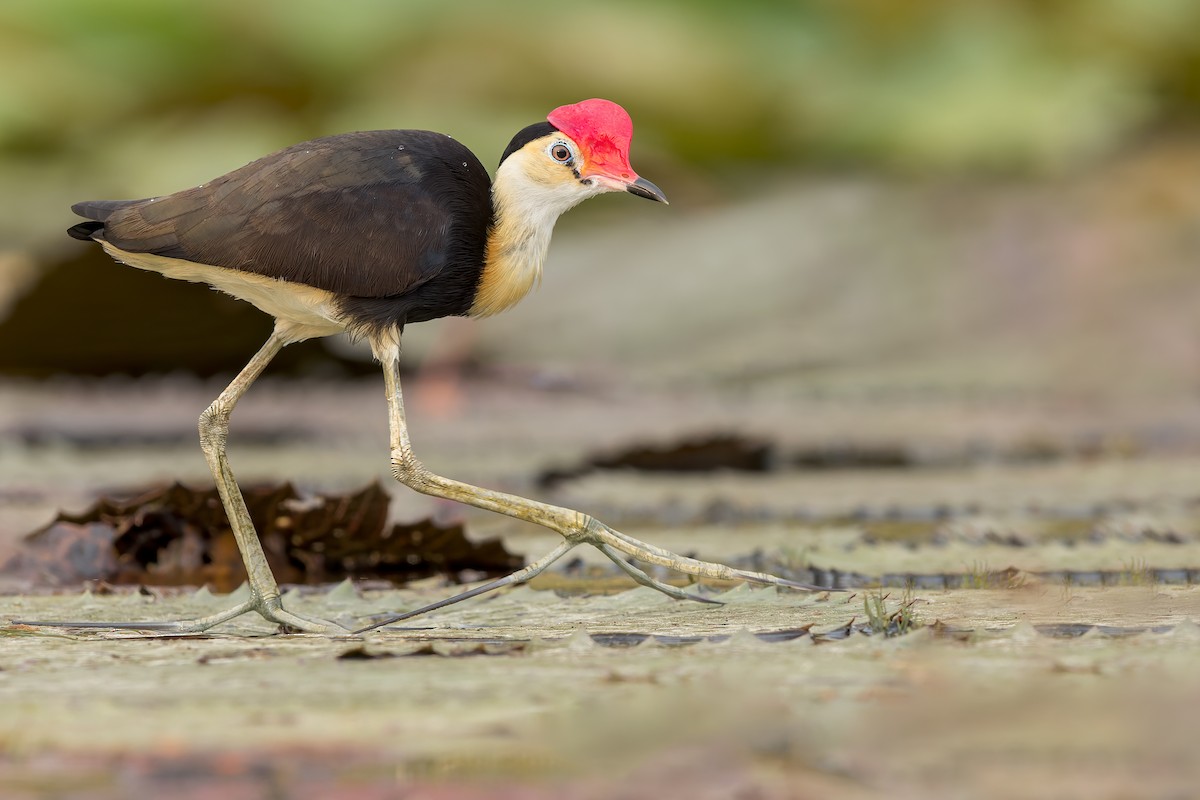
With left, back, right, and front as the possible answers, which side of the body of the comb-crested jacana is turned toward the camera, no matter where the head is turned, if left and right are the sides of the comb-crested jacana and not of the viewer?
right

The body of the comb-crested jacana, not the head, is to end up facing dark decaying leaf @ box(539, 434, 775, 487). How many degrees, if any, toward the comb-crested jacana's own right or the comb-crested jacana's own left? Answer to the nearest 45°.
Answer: approximately 45° to the comb-crested jacana's own left

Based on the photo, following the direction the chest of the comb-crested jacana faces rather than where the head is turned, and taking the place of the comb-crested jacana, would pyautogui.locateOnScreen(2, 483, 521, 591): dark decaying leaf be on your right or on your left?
on your left
